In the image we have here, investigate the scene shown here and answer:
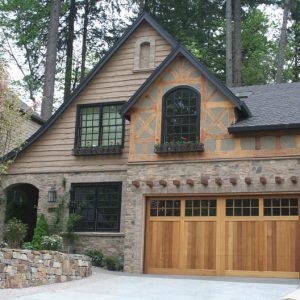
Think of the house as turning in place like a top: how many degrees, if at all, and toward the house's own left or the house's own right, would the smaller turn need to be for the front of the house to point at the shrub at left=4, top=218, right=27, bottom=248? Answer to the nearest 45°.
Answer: approximately 90° to the house's own right

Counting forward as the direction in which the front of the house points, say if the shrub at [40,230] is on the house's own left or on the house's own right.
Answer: on the house's own right

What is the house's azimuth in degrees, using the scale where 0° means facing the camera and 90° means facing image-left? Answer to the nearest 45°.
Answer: approximately 0°

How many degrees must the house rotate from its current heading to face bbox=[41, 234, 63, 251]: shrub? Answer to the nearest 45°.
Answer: approximately 90° to its right

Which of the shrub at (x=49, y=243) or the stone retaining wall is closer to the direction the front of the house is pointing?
the stone retaining wall
